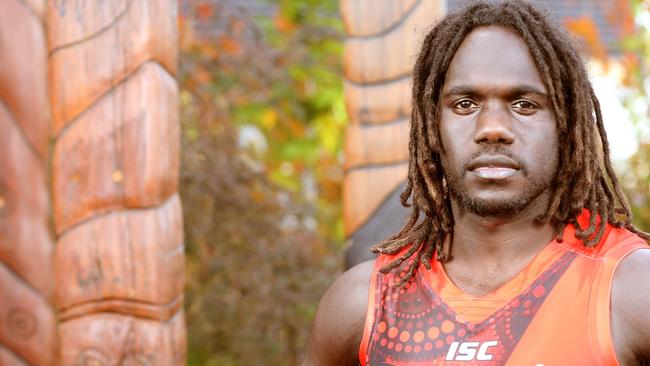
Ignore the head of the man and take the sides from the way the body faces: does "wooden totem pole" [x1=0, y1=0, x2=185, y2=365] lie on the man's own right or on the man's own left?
on the man's own right

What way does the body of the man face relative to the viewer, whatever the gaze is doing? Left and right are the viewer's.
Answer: facing the viewer

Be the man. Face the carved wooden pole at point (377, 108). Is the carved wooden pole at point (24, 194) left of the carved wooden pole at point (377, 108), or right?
left

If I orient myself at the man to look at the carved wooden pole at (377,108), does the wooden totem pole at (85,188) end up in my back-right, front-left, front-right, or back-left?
front-left

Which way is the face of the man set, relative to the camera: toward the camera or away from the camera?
toward the camera

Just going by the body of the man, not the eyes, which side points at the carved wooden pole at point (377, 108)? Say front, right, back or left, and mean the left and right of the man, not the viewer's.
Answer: back

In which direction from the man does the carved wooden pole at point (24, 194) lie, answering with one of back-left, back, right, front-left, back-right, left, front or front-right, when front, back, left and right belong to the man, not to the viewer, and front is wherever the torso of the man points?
right
